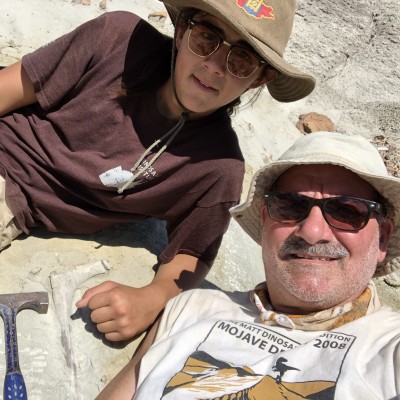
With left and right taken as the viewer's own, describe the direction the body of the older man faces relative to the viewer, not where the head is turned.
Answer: facing the viewer

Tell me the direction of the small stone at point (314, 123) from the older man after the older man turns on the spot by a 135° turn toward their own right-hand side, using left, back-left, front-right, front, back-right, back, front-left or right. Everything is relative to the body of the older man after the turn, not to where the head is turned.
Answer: front-right

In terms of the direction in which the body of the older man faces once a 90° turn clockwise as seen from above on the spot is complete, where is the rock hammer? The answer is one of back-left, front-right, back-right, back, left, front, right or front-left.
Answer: front

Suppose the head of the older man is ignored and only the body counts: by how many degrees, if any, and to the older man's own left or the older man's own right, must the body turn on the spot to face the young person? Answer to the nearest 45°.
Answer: approximately 135° to the older man's own right
